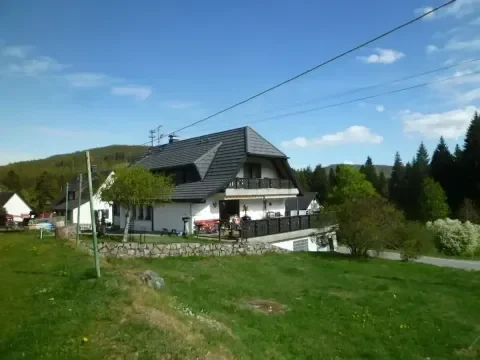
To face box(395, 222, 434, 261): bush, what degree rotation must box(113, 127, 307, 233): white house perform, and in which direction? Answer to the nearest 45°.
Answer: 0° — it already faces it

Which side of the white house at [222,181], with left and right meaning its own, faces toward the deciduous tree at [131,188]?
right

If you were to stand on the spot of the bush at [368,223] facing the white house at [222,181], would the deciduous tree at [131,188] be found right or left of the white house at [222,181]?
left

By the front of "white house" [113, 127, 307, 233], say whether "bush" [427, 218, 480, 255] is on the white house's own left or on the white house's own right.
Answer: on the white house's own left

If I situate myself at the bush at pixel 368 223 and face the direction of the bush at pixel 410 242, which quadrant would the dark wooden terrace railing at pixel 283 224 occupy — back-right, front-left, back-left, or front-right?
back-left

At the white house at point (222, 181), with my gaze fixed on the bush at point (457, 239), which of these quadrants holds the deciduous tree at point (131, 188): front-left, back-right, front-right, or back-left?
back-right

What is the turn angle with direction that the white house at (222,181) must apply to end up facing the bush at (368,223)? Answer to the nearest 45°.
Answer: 0° — it already faces it

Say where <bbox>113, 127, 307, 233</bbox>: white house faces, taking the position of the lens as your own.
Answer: facing the viewer and to the right of the viewer
